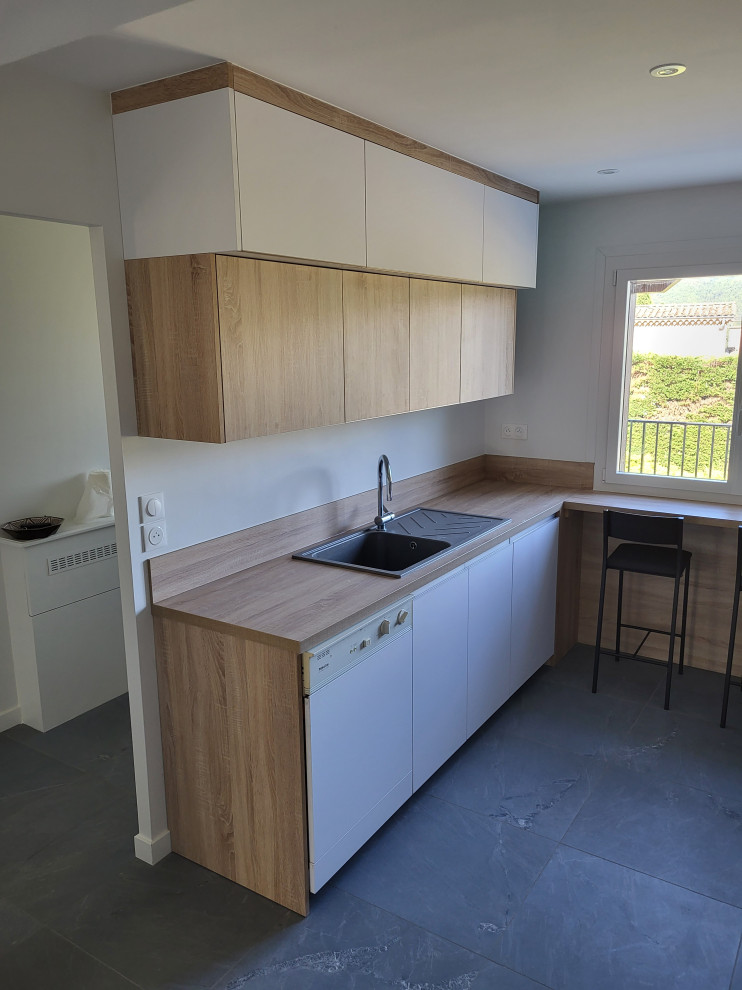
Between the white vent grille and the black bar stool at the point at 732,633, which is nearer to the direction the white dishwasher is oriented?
the black bar stool

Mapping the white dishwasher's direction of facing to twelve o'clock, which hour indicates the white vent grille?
The white vent grille is roughly at 6 o'clock from the white dishwasher.

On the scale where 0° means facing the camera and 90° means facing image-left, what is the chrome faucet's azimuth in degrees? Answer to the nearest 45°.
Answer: approximately 315°

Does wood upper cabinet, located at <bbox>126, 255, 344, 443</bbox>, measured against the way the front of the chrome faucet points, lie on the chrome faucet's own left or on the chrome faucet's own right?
on the chrome faucet's own right

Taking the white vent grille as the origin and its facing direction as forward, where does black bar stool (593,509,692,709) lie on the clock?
The black bar stool is roughly at 11 o'clock from the white vent grille.

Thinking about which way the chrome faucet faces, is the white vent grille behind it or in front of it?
behind

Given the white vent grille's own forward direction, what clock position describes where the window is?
The window is roughly at 11 o'clock from the white vent grille.

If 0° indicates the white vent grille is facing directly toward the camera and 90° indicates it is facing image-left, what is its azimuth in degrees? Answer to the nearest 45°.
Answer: approximately 315°

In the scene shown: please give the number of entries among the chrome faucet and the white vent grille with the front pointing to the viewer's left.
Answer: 0

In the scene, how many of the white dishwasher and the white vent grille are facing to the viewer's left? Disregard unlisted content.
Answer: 0

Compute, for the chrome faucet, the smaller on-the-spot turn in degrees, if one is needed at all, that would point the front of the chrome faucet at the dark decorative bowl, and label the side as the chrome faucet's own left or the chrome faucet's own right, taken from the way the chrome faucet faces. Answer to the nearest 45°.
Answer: approximately 135° to the chrome faucet's own right

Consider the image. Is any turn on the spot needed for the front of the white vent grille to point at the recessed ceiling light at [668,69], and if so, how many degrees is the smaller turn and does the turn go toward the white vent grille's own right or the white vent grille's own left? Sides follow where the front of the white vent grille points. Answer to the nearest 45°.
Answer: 0° — it already faces it

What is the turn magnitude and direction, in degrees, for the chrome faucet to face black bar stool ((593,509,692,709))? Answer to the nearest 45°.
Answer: approximately 45° to its left
